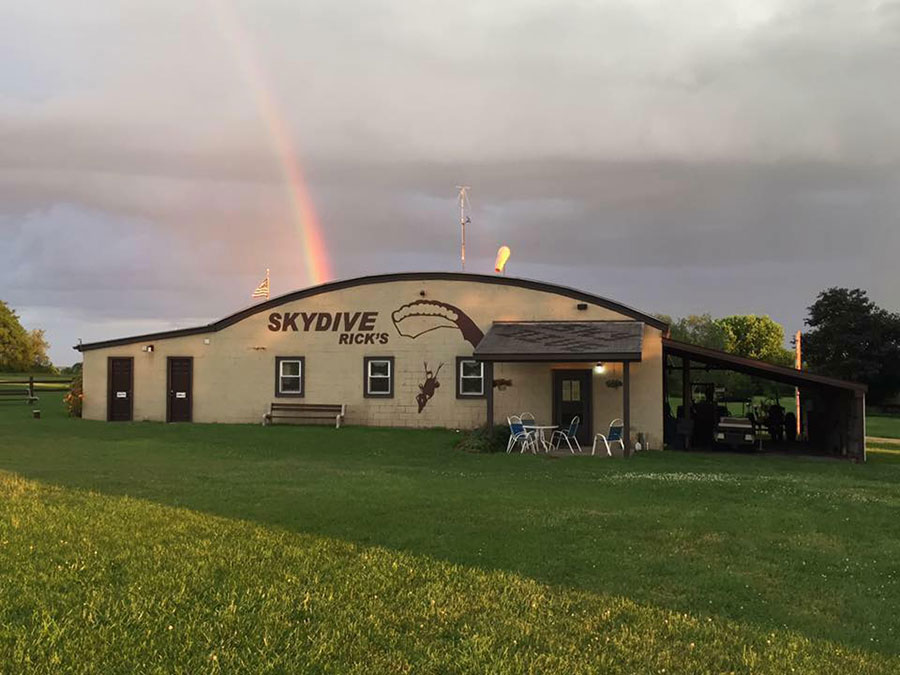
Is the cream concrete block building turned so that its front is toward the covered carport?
no

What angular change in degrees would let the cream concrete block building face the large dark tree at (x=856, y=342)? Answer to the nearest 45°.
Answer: approximately 135° to its left

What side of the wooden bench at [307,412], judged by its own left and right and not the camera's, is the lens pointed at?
front

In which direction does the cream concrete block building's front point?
toward the camera

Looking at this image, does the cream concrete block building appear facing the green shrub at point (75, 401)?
no

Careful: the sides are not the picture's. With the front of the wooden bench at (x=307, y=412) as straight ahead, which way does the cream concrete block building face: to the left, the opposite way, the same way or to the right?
the same way

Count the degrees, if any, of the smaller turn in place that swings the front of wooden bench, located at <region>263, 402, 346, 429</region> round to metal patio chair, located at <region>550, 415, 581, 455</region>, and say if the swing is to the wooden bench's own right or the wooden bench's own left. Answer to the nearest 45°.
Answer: approximately 45° to the wooden bench's own left

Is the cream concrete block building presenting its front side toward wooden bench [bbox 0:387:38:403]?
no

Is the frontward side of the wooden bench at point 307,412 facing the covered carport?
no
